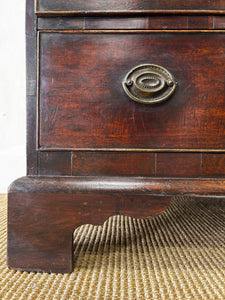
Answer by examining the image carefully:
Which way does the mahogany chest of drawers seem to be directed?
toward the camera
